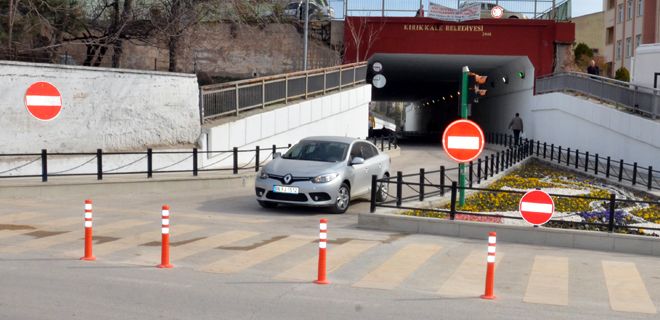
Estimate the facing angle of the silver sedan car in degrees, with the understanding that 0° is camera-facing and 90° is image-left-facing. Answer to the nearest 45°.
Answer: approximately 45°

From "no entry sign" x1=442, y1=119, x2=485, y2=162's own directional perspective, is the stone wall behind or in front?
behind

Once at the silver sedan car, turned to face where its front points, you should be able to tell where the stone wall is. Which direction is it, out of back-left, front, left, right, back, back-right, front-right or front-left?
back-right

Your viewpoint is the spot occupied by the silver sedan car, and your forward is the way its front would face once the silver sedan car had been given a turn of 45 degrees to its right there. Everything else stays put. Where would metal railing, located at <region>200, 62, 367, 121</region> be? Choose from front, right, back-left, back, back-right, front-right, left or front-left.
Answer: right

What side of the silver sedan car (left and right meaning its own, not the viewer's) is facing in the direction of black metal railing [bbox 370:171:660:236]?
left

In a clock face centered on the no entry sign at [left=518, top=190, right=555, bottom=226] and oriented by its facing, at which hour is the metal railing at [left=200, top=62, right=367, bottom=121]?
The metal railing is roughly at 5 o'clock from the no entry sign.

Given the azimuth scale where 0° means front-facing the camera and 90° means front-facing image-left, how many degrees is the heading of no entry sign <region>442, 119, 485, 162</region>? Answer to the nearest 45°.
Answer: approximately 0°

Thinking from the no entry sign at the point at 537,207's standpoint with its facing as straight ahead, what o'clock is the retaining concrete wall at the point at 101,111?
The retaining concrete wall is roughly at 4 o'clock from the no entry sign.

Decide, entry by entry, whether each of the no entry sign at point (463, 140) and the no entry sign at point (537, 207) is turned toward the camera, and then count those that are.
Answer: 2

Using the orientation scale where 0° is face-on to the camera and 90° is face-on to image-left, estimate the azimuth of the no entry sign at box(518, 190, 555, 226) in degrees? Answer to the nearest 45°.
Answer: approximately 0°

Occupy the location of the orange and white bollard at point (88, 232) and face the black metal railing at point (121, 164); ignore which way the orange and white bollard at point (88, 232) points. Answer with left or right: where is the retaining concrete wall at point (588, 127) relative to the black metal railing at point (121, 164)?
right
